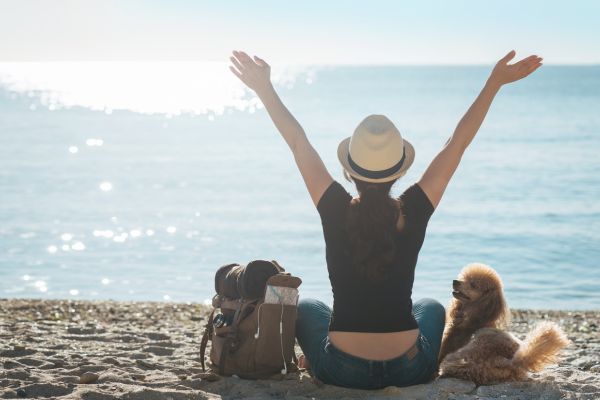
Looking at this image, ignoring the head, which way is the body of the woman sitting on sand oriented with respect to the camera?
away from the camera

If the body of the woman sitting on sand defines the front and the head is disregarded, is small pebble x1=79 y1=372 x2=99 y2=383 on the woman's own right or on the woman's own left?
on the woman's own left

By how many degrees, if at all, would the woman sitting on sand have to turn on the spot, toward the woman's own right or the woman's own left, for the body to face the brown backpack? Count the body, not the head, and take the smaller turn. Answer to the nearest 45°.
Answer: approximately 45° to the woman's own left

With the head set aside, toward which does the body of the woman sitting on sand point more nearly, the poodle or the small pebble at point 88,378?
the poodle

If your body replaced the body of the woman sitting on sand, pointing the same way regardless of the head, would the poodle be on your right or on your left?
on your right

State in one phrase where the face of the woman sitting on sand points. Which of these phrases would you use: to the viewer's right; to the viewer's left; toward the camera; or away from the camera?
away from the camera
